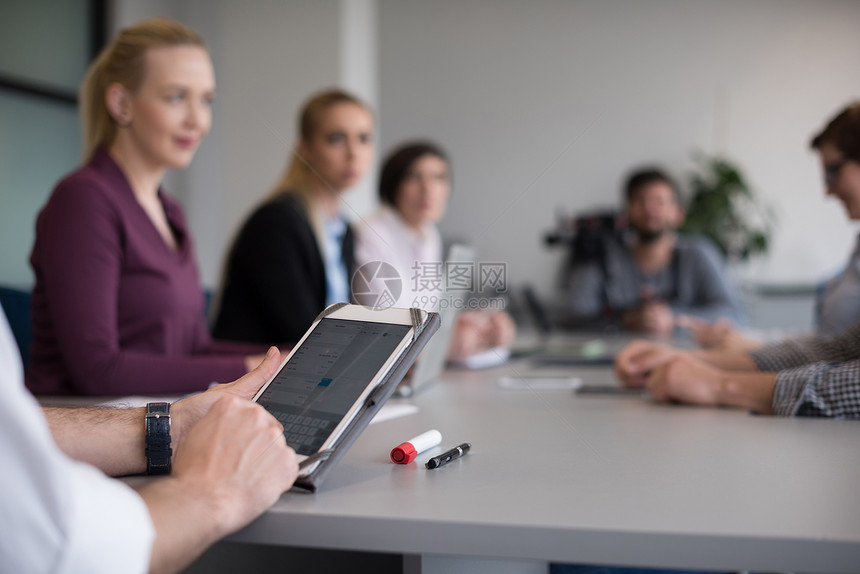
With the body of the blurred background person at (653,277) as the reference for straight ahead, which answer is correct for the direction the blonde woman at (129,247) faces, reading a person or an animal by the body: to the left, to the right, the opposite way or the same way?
to the left

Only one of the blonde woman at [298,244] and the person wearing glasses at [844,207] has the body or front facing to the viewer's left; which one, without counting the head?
the person wearing glasses

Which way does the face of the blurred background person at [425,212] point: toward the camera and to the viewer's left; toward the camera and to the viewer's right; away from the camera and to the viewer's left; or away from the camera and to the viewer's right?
toward the camera and to the viewer's right

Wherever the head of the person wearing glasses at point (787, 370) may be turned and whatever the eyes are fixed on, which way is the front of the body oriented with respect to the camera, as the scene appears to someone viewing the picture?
to the viewer's left

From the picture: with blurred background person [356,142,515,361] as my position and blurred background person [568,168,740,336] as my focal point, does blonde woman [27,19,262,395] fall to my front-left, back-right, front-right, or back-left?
back-right

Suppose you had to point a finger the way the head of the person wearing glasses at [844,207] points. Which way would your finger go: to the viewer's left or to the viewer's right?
to the viewer's left

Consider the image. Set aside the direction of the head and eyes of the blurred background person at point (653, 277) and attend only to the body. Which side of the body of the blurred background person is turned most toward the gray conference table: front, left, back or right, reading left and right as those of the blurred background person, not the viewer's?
front

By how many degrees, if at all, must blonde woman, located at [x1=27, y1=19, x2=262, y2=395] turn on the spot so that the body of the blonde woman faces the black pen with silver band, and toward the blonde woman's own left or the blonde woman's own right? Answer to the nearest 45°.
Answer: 0° — they already face it

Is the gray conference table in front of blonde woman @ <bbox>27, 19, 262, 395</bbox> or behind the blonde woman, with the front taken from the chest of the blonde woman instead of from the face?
in front

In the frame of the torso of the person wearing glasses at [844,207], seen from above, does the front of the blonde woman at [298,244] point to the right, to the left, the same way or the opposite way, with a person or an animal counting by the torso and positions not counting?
the opposite way

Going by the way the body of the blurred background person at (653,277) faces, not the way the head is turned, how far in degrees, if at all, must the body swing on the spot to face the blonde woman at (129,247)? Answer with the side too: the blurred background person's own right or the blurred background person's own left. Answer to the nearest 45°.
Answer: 0° — they already face them

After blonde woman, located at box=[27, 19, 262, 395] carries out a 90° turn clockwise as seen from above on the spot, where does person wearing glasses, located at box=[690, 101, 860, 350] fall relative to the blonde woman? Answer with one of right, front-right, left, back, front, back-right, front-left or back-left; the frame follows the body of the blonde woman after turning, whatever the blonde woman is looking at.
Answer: back-left
